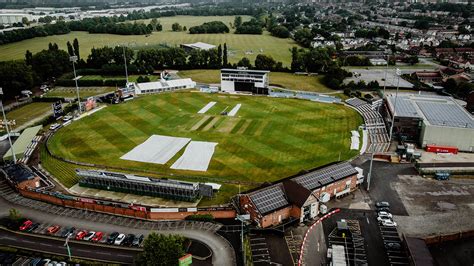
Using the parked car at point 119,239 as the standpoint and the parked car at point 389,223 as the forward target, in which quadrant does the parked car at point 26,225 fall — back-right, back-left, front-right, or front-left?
back-left

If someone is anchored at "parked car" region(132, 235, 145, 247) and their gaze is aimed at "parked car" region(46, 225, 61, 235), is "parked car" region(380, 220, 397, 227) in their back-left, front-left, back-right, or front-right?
back-right

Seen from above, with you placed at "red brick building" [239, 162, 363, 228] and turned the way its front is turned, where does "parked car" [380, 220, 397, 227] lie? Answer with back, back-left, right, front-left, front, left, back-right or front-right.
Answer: front-left
